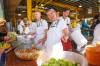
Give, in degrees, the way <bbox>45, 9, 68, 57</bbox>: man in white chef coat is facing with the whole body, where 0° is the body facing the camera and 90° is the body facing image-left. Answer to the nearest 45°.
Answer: approximately 45°

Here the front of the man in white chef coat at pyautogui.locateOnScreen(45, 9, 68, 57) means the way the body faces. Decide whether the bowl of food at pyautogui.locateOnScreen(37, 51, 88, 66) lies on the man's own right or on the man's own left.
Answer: on the man's own left
